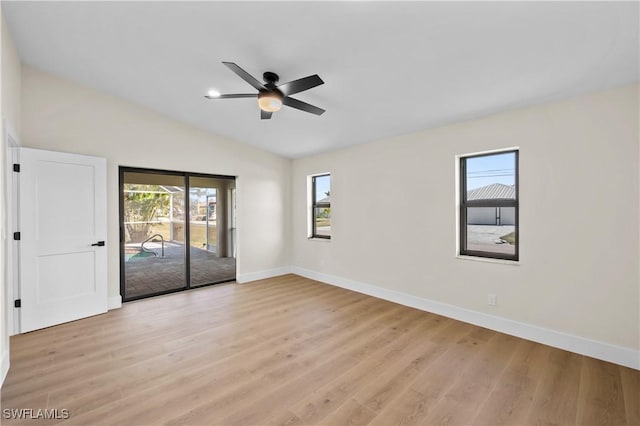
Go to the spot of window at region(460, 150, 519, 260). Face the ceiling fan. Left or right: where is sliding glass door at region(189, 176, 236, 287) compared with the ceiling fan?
right

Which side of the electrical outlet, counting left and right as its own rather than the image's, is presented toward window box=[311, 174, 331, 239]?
right

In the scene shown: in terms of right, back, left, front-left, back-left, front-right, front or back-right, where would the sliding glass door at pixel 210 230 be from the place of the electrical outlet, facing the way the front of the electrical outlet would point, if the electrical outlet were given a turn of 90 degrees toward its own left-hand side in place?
back

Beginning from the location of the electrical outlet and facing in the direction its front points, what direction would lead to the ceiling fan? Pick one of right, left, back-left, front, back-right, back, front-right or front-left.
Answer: front-right

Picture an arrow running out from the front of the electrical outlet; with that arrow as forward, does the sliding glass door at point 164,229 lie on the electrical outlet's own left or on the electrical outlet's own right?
on the electrical outlet's own right

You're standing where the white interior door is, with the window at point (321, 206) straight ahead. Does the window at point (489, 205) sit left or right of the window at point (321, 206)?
right

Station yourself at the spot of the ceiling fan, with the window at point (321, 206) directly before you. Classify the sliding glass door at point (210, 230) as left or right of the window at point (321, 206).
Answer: left

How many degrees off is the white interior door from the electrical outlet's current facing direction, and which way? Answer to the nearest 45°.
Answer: approximately 45° to its right
